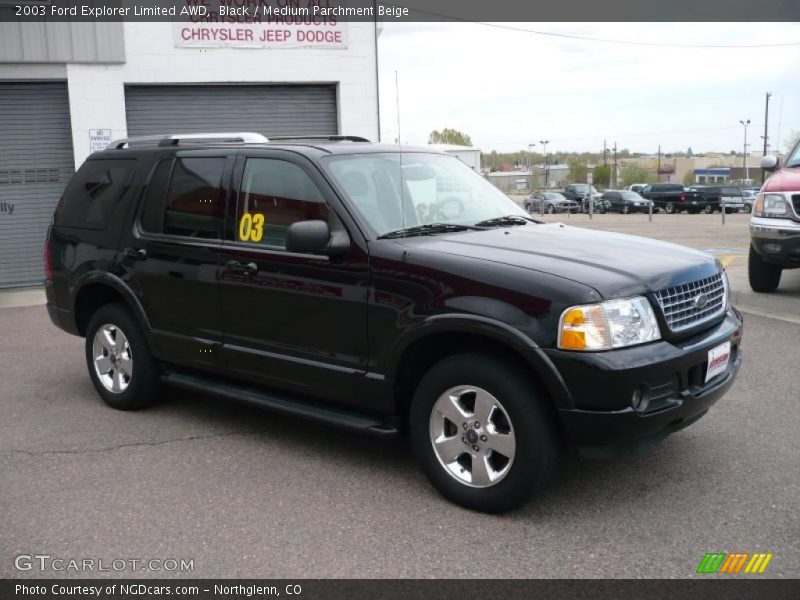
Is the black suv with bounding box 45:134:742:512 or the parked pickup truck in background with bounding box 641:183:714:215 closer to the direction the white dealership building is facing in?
the black suv

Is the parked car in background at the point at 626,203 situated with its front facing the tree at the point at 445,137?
no

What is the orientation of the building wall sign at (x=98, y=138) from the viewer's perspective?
toward the camera

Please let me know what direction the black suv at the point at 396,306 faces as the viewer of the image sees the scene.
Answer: facing the viewer and to the right of the viewer

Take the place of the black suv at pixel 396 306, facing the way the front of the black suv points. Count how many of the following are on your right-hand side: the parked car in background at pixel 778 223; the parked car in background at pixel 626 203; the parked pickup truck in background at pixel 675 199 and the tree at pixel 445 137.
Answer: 0

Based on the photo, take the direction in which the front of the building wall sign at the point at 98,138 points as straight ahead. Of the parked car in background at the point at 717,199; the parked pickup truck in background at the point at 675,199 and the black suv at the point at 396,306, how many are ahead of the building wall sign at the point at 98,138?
1

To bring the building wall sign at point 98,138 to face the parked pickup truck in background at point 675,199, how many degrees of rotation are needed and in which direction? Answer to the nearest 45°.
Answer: approximately 135° to its left

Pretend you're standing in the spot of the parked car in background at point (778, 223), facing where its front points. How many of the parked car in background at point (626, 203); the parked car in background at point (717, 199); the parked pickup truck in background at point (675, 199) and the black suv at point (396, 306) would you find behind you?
3

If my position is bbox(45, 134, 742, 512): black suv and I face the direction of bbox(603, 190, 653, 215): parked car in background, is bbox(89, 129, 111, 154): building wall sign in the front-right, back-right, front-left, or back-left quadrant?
front-left

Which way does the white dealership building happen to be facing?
toward the camera

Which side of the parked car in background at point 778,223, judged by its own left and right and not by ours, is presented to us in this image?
front

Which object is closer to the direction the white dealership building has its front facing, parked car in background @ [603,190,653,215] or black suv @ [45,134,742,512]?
the black suv

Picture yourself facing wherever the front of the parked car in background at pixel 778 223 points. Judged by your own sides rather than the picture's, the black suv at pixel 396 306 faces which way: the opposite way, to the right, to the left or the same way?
to the left

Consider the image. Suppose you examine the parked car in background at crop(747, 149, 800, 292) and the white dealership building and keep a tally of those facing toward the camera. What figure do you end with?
2

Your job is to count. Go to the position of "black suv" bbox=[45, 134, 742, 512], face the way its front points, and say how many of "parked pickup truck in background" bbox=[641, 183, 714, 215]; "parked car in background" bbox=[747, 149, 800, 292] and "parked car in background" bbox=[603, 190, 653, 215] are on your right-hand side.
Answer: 0

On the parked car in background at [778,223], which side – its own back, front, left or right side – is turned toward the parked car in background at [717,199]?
back

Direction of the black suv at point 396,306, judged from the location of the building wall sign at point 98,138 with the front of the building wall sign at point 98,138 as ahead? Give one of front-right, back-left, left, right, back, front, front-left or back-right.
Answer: front

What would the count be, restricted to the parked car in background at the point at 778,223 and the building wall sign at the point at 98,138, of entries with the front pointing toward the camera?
2
